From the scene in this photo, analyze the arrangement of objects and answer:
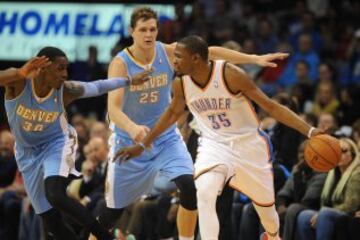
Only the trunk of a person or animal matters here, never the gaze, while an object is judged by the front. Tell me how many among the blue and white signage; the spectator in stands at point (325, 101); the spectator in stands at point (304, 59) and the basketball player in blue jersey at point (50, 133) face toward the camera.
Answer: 4

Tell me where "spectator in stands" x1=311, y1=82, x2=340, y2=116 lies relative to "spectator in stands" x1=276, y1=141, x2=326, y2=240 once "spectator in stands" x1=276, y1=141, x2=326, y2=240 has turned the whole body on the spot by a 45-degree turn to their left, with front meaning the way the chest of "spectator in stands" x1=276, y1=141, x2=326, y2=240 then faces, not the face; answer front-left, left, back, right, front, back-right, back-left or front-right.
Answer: back

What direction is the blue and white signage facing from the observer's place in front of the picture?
facing the viewer

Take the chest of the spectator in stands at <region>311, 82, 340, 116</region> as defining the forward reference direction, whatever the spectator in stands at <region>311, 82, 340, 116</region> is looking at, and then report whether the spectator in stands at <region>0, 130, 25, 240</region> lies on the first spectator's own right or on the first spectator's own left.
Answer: on the first spectator's own right

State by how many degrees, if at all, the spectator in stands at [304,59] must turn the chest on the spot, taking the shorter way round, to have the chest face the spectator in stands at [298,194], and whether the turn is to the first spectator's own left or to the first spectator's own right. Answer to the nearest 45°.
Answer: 0° — they already face them

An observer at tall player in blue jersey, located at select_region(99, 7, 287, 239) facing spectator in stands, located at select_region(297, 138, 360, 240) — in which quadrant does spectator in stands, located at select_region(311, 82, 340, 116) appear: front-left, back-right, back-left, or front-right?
front-left

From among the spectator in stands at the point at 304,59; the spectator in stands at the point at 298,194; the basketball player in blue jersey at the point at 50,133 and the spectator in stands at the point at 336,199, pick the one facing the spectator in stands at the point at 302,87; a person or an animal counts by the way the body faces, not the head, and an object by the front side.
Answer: the spectator in stands at the point at 304,59

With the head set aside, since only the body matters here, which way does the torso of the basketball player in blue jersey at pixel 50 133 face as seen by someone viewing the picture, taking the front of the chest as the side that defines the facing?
toward the camera

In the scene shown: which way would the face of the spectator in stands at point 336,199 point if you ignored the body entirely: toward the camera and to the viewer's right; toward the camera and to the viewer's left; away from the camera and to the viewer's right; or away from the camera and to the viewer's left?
toward the camera and to the viewer's left

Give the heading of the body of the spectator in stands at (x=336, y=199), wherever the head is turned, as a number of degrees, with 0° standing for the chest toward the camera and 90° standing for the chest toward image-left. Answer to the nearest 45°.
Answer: approximately 45°
